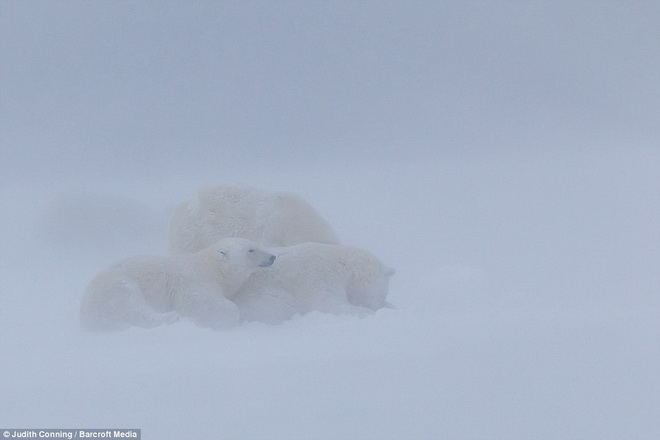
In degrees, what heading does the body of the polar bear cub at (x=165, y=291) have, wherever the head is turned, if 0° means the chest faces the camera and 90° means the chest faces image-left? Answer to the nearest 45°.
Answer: approximately 270°

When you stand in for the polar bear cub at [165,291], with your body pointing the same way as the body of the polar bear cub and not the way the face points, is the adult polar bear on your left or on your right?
on your left

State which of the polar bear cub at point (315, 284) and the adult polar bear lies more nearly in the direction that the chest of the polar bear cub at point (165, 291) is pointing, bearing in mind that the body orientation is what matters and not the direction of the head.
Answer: the polar bear cub

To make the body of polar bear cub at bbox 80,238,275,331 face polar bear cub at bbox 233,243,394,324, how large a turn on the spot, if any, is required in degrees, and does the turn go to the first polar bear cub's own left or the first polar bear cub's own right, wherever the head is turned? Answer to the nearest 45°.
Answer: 0° — it already faces it
